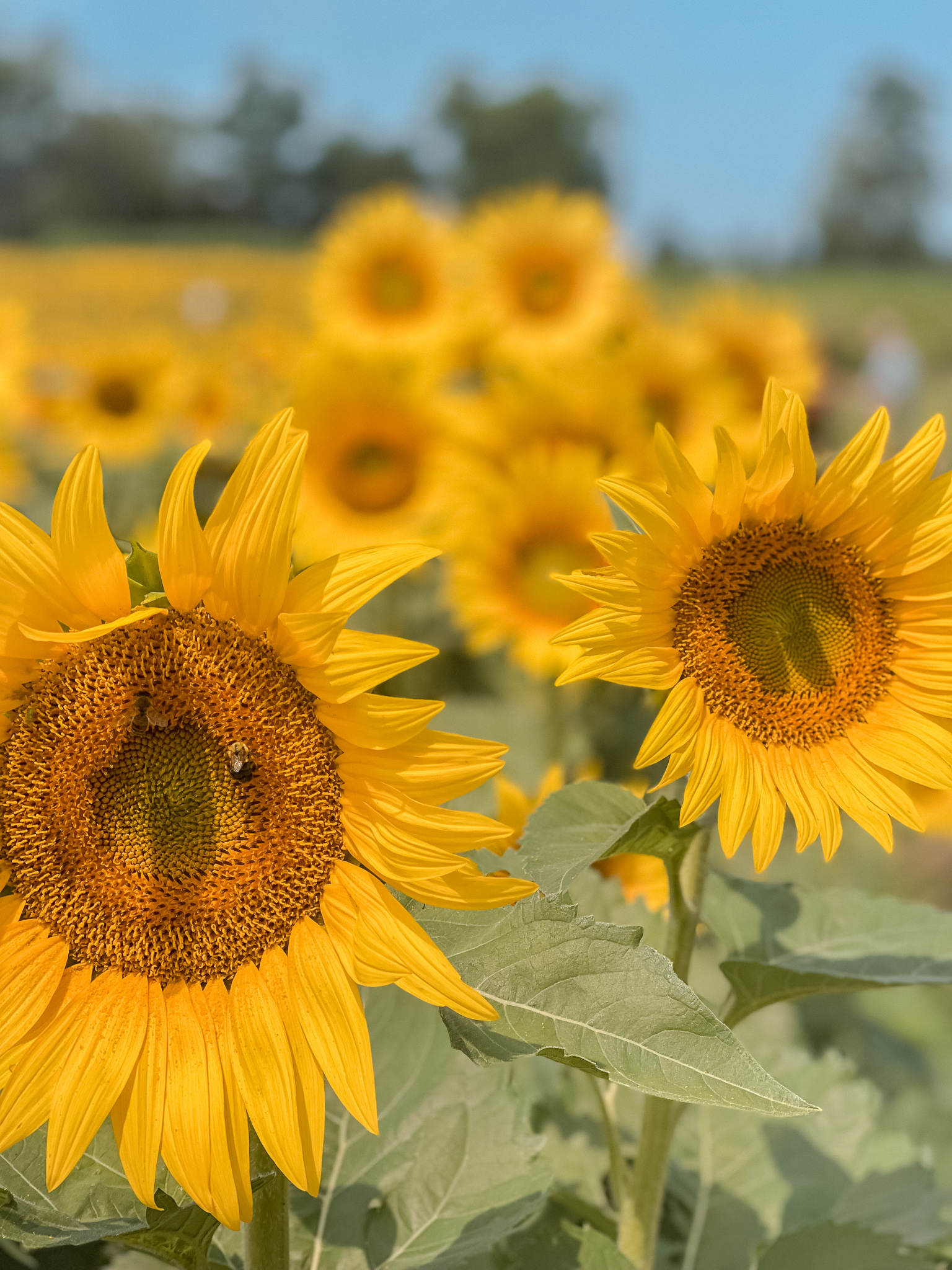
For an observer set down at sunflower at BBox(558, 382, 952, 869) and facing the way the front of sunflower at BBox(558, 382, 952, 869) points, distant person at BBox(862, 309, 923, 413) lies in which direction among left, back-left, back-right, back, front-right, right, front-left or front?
back

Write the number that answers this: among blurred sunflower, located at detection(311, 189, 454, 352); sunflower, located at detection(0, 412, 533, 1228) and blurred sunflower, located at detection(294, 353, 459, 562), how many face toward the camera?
3

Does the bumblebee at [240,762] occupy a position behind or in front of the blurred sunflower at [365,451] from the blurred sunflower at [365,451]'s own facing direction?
in front

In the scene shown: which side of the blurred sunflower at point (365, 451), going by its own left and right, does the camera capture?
front

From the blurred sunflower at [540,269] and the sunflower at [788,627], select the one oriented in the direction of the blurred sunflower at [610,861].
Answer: the blurred sunflower at [540,269]

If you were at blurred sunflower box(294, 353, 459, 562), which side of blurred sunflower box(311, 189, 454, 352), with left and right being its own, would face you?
front
